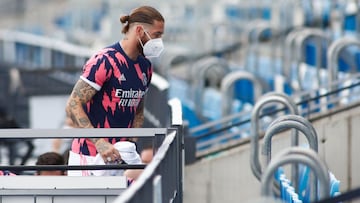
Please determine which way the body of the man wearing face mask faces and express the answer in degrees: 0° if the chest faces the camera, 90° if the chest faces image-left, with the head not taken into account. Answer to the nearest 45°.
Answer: approximately 315°

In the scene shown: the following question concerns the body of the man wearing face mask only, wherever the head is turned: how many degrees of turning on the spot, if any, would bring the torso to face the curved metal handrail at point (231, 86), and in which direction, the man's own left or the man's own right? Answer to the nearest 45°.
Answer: approximately 135° to the man's own left

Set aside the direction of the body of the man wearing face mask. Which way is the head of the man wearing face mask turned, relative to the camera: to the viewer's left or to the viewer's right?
to the viewer's right
